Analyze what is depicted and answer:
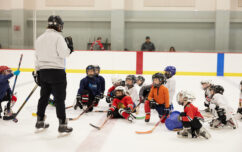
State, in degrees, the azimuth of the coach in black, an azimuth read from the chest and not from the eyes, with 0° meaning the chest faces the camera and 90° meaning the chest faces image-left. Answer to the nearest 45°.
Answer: approximately 225°

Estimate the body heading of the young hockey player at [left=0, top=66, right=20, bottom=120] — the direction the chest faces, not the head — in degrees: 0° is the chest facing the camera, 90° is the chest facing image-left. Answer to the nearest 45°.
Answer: approximately 270°

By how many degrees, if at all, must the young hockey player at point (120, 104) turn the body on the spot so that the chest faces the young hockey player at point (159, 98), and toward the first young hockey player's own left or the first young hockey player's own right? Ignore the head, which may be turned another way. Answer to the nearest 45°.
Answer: approximately 45° to the first young hockey player's own left

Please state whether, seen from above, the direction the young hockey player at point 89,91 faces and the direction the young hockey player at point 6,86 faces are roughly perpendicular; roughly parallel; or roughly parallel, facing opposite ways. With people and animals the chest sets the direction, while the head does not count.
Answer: roughly perpendicular

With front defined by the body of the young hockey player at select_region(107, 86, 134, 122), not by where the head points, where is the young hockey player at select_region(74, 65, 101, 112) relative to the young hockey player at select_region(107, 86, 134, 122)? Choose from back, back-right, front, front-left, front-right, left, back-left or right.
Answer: back-right

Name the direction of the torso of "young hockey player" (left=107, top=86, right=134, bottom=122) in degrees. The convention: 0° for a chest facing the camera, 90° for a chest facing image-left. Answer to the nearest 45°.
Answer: approximately 0°

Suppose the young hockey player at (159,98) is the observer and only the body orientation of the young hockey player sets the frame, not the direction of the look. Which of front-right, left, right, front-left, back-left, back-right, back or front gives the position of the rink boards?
back-right

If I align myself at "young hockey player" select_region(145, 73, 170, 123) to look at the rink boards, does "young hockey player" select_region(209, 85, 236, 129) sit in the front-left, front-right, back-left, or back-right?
back-right

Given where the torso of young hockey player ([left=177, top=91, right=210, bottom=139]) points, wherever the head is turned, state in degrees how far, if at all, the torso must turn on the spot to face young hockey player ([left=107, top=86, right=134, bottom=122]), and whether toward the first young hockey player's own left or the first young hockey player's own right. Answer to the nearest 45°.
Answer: approximately 45° to the first young hockey player's own right
